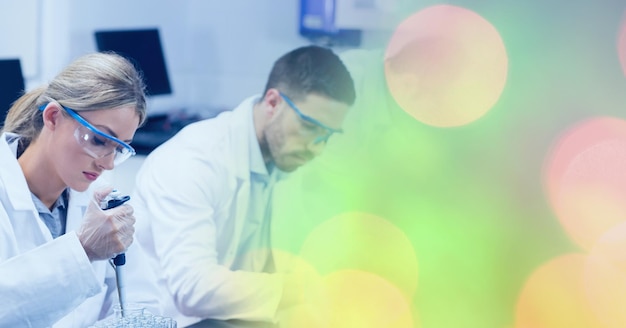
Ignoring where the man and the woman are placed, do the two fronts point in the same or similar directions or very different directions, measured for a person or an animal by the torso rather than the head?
same or similar directions

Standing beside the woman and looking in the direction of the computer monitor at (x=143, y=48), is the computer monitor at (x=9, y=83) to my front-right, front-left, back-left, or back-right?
front-left

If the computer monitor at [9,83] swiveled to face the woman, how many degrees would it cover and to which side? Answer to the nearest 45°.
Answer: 0° — it already faces them

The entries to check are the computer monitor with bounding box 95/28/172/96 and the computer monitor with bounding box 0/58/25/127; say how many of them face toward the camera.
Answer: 2

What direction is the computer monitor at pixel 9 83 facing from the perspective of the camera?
toward the camera

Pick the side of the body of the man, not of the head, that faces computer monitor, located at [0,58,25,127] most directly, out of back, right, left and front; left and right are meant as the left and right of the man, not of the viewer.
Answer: back

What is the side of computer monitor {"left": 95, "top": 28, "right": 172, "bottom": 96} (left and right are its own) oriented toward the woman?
front

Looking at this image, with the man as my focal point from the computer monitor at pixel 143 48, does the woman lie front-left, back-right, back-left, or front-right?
front-right

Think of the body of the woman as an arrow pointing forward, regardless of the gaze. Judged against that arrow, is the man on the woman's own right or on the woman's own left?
on the woman's own left

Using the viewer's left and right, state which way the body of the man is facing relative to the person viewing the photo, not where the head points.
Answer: facing the viewer and to the right of the viewer

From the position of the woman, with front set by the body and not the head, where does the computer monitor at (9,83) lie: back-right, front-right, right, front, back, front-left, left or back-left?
back-left

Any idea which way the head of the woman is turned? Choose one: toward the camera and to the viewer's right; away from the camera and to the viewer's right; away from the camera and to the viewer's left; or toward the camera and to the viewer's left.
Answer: toward the camera and to the viewer's right
